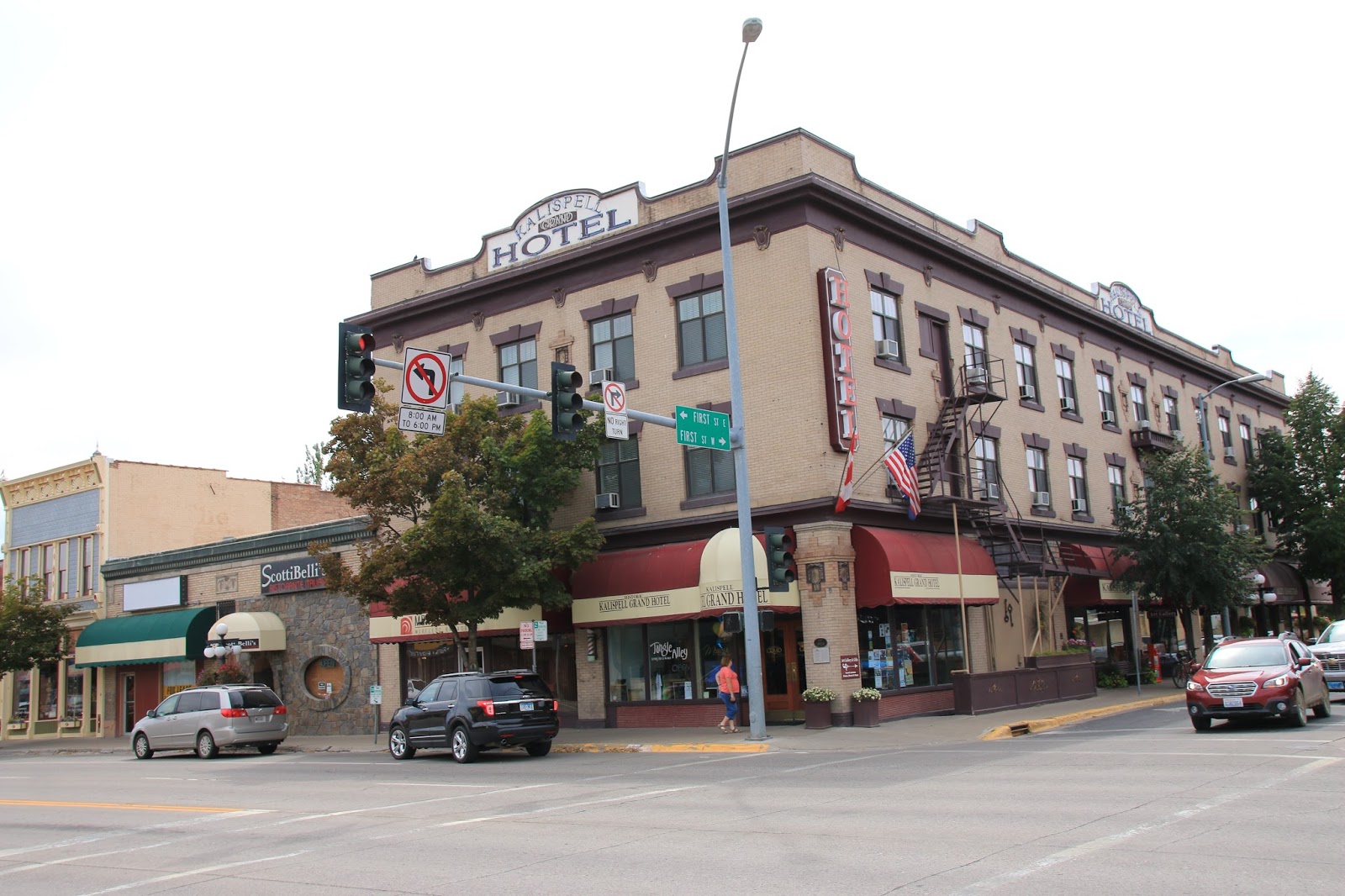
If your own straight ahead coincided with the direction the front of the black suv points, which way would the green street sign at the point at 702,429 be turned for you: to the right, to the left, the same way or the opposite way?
the opposite way

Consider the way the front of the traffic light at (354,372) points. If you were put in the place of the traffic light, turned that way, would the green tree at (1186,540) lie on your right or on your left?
on your left

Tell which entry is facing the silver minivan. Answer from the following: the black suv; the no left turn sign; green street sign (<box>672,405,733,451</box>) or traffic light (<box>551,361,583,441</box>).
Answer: the black suv

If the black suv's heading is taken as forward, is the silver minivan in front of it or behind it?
in front

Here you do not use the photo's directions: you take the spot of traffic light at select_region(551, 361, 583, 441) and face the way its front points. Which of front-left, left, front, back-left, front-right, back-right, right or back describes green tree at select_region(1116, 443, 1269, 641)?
left

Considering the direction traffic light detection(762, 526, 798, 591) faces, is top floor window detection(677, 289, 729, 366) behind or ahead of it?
behind

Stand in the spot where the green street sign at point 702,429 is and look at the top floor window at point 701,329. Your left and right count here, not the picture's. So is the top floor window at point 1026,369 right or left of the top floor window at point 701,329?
right

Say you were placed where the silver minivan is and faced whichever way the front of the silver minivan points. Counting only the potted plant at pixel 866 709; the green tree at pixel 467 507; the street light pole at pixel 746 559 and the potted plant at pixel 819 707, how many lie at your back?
4

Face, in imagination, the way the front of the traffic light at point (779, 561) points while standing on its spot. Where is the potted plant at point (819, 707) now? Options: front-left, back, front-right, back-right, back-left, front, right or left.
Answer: back-left

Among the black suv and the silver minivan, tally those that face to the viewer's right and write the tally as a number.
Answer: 0

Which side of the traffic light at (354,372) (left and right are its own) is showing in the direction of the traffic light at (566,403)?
left

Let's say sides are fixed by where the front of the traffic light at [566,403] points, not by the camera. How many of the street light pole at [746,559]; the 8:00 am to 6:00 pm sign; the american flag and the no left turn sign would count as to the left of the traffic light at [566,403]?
2
